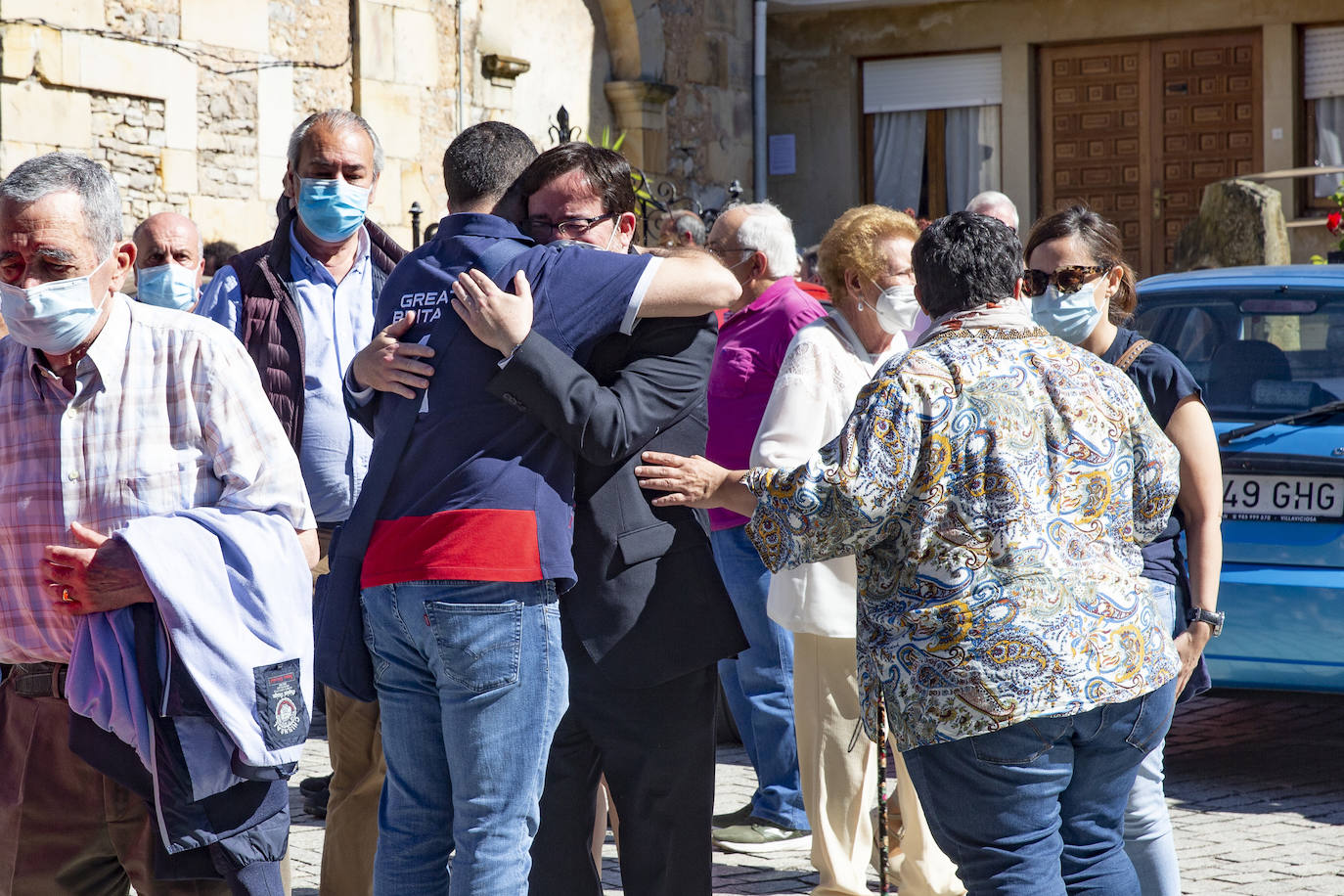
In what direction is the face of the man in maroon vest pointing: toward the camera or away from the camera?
toward the camera

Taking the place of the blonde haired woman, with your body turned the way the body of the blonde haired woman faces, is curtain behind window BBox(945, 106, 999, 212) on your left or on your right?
on your left

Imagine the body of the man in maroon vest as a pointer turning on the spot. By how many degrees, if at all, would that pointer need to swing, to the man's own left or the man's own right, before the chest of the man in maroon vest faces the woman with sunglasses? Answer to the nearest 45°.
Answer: approximately 45° to the man's own left

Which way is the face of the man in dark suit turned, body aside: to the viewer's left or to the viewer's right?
to the viewer's left

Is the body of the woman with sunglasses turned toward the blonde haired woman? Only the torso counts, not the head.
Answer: no

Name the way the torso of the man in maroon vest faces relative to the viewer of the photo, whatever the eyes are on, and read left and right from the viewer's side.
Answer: facing the viewer

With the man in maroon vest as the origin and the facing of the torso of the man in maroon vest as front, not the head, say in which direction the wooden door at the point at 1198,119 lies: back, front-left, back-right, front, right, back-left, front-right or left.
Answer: back-left

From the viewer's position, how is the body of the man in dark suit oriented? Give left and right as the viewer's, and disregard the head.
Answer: facing the viewer and to the left of the viewer

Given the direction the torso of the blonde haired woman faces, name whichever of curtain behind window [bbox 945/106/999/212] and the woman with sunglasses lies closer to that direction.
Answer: the woman with sunglasses

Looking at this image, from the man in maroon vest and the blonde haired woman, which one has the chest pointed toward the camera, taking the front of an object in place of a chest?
the man in maroon vest

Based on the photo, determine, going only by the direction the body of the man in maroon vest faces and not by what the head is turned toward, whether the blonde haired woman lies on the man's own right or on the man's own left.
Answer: on the man's own left

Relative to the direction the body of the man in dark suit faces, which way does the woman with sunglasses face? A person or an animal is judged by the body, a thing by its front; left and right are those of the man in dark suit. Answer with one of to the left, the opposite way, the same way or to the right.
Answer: the same way

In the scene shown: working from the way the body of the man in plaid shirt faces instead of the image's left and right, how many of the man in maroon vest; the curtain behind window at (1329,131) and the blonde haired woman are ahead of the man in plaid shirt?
0
